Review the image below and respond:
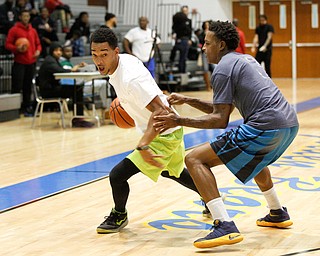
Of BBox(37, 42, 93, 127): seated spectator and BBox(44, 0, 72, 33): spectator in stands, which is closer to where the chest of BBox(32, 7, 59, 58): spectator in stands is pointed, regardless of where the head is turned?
the seated spectator

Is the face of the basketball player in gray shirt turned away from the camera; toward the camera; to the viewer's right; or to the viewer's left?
to the viewer's left

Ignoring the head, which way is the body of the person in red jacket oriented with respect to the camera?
toward the camera

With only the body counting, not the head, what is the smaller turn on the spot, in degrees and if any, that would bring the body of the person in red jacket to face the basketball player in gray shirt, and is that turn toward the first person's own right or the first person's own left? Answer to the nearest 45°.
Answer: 0° — they already face them

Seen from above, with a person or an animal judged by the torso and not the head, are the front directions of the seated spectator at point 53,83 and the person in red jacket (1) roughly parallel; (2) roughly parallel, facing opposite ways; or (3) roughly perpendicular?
roughly perpendicular

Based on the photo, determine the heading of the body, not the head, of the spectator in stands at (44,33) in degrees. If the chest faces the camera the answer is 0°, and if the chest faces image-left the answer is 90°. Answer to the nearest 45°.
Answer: approximately 0°

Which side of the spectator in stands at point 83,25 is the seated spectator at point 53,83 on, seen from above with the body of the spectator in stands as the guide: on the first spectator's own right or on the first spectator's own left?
on the first spectator's own right

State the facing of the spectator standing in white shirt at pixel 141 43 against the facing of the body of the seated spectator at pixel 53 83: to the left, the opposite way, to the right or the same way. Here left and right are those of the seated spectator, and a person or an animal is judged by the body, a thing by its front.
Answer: to the right

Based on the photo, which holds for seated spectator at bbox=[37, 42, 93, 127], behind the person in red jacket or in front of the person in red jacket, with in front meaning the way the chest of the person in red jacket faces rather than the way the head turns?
in front

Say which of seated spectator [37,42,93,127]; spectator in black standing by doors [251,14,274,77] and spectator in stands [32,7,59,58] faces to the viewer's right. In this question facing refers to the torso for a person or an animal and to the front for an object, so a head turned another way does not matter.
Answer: the seated spectator

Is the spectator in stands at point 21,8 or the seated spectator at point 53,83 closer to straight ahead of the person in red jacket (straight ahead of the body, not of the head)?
the seated spectator

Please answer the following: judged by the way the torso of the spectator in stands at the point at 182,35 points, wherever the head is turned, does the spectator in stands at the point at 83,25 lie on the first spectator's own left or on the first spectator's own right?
on the first spectator's own right

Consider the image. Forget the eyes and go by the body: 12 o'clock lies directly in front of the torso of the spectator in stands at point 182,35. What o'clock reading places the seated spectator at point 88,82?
The seated spectator is roughly at 2 o'clock from the spectator in stands.
